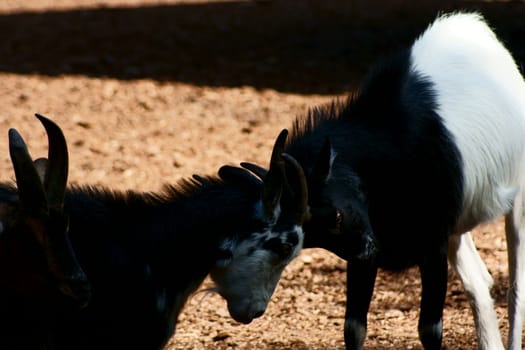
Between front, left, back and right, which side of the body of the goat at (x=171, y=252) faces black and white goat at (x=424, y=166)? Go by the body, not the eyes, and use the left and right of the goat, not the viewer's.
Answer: front

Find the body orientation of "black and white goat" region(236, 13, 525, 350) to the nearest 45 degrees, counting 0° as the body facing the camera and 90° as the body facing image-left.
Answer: approximately 45°

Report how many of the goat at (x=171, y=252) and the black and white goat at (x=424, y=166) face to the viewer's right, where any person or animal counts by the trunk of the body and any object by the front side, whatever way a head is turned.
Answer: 1

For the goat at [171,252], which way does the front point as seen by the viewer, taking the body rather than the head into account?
to the viewer's right

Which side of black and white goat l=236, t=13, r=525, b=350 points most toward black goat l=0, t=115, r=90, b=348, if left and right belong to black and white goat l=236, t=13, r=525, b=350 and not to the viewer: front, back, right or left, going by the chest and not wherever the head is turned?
front

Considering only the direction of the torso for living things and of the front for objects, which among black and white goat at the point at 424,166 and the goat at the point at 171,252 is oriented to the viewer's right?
the goat

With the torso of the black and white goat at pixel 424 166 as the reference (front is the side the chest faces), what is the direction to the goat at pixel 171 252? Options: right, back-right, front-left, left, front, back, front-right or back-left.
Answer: front
